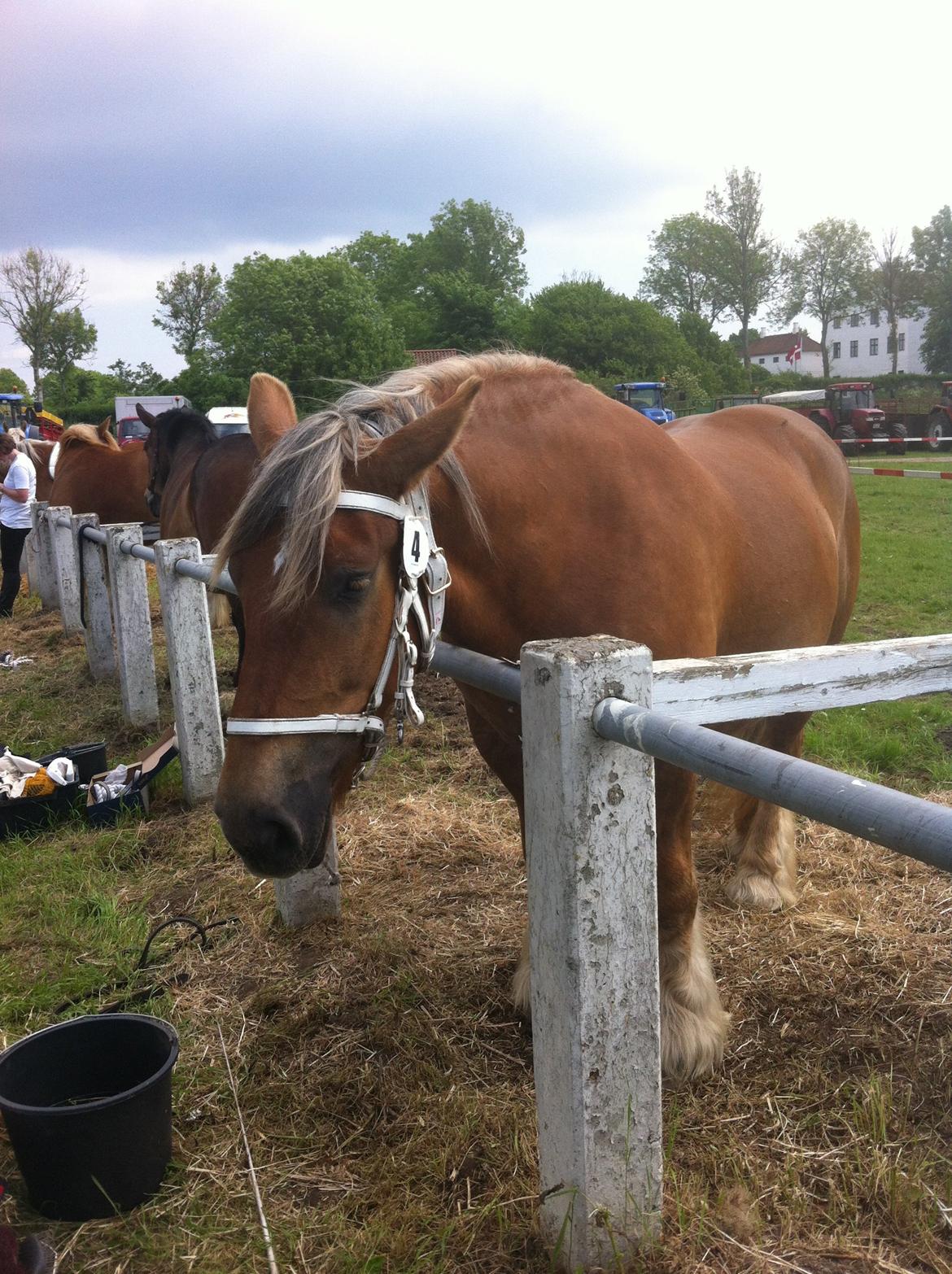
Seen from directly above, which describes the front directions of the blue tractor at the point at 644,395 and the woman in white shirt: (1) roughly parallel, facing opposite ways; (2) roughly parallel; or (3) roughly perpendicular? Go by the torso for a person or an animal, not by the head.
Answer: roughly perpendicular

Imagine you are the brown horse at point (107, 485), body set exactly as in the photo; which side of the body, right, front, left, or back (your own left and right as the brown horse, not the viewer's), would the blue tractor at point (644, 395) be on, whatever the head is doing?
back

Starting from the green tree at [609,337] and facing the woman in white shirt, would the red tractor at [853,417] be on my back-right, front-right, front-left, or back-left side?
front-left

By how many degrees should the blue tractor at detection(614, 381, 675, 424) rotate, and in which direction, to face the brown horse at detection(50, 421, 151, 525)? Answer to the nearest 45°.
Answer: approximately 45° to its right

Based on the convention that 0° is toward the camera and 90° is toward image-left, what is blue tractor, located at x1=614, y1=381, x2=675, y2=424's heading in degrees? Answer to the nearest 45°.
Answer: approximately 315°

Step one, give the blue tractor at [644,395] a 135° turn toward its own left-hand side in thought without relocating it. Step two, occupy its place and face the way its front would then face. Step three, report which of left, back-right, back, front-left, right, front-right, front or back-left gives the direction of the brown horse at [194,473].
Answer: back

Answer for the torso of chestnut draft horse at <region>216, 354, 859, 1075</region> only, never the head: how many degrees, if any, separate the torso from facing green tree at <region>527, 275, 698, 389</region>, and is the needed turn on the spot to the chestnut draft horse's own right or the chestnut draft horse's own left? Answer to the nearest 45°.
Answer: approximately 135° to the chestnut draft horse's own right

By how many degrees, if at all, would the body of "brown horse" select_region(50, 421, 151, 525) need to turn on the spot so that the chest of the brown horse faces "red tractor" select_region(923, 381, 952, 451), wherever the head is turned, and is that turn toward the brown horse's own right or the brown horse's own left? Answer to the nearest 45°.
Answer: approximately 180°

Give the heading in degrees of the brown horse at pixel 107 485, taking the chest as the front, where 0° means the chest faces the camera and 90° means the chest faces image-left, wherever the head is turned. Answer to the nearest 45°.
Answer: approximately 45°

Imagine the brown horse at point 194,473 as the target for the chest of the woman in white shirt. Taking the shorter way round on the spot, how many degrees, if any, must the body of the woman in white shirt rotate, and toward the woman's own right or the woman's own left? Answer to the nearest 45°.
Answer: approximately 90° to the woman's own left

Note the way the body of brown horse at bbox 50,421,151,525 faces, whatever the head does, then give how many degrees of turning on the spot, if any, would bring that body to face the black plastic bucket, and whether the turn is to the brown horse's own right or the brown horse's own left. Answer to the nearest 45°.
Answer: approximately 45° to the brown horse's own left
